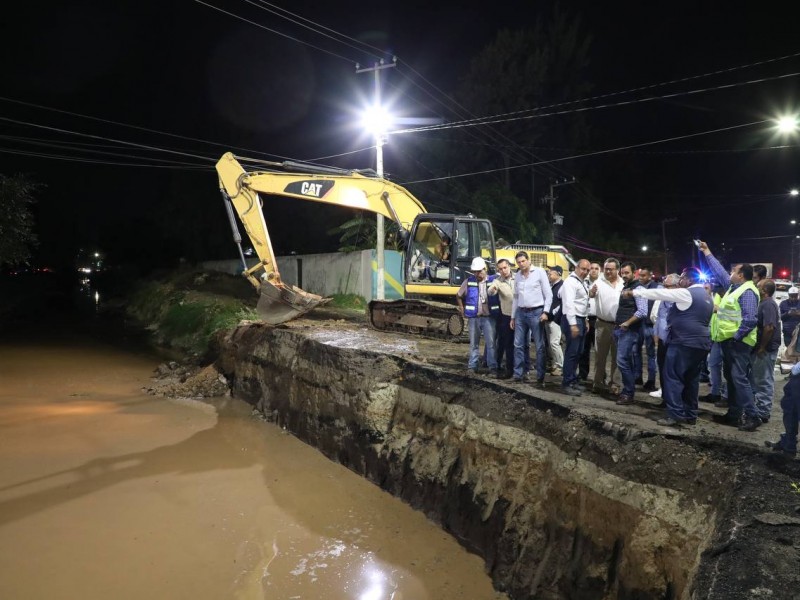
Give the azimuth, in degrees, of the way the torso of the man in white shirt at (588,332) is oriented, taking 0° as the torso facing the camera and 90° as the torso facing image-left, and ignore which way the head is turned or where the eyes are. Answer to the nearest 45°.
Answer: approximately 45°

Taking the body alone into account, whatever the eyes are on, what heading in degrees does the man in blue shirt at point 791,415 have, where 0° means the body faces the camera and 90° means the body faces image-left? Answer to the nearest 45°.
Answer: approximately 90°

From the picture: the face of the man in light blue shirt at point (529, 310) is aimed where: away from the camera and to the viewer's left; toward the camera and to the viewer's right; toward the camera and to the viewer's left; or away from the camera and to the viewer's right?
toward the camera and to the viewer's left

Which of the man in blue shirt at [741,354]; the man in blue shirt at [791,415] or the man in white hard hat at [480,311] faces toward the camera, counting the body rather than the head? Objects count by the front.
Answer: the man in white hard hat

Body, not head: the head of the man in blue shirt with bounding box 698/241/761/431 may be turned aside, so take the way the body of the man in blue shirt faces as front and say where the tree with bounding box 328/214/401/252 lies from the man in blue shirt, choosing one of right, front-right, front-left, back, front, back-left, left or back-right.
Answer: front-right

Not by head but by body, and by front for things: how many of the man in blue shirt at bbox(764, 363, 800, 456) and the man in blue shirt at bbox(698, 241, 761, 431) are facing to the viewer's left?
2

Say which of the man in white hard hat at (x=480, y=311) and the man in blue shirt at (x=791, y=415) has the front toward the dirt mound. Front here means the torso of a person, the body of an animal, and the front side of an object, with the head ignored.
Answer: the man in blue shirt

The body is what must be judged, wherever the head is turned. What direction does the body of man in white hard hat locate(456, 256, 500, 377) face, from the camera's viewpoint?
toward the camera

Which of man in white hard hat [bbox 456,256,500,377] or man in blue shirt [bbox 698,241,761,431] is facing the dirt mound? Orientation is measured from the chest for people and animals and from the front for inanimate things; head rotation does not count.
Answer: the man in blue shirt

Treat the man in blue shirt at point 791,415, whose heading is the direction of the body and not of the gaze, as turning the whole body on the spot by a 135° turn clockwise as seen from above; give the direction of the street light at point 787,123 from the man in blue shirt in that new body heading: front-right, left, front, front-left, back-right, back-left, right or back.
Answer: front-left

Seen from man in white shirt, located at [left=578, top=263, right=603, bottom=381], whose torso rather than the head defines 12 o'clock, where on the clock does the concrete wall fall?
The concrete wall is roughly at 3 o'clock from the man in white shirt.

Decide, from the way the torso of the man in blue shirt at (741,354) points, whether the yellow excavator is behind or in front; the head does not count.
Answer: in front

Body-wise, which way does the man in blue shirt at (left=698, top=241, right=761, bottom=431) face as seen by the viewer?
to the viewer's left

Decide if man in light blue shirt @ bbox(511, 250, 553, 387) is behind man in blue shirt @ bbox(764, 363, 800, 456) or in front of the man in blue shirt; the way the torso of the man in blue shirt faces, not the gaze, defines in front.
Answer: in front

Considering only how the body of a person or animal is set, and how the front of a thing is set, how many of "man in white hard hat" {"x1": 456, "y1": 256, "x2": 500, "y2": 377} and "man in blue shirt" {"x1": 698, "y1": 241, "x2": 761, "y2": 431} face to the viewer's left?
1

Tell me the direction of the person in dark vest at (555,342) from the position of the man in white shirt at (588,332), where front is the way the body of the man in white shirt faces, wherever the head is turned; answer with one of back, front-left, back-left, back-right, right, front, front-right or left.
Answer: right

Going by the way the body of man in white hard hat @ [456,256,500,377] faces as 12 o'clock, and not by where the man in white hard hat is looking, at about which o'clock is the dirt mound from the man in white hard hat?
The dirt mound is roughly at 4 o'clock from the man in white hard hat.

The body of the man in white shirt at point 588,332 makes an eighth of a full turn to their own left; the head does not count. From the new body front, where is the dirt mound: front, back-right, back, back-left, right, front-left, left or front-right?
right
